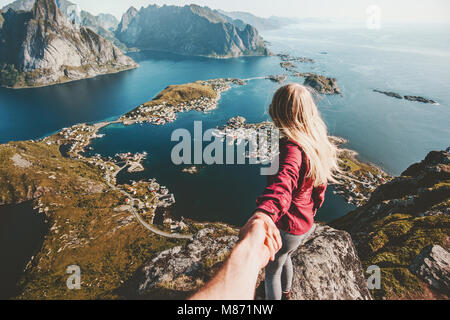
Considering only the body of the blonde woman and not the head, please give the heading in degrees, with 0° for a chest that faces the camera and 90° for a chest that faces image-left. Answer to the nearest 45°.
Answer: approximately 135°

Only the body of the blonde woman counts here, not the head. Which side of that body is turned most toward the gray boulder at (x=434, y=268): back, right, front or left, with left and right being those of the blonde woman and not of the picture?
right

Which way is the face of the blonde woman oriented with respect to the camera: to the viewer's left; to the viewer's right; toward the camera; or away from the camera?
away from the camera
